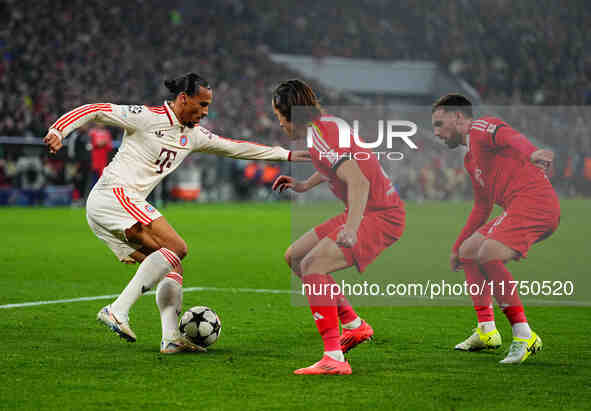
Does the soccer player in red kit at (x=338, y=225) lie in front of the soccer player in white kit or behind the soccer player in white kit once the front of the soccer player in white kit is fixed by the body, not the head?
in front

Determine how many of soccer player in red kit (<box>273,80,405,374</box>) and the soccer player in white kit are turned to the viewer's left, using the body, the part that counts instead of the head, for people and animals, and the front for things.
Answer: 1

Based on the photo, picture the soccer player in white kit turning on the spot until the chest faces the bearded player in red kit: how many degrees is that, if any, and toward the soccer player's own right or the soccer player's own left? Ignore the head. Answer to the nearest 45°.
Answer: approximately 45° to the soccer player's own left

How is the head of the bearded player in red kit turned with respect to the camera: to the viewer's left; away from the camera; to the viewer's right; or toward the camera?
to the viewer's left

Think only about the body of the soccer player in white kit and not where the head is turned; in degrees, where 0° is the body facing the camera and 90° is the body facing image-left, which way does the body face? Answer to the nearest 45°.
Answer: approximately 315°

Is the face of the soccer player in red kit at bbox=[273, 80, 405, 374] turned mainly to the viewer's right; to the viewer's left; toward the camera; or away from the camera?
to the viewer's left

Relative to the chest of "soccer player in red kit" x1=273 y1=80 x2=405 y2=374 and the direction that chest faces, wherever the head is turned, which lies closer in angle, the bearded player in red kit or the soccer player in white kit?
the soccer player in white kit

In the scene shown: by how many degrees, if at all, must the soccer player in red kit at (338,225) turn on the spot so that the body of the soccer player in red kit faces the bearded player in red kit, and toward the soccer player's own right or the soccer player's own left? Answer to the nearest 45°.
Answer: approximately 135° to the soccer player's own right

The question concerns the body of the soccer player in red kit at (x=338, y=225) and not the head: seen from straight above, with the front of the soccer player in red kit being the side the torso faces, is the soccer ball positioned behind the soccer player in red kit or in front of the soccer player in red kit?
in front

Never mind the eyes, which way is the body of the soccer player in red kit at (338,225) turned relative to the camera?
to the viewer's left
